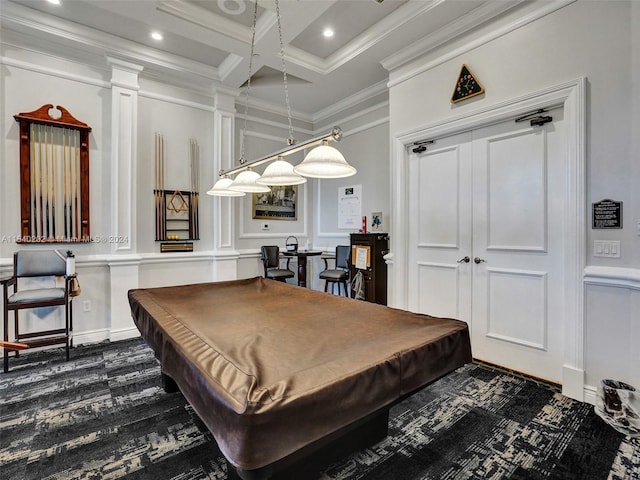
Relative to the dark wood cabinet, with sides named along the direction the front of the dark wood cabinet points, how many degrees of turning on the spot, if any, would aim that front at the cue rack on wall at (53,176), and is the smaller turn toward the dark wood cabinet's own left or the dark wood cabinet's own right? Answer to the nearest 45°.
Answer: approximately 45° to the dark wood cabinet's own right

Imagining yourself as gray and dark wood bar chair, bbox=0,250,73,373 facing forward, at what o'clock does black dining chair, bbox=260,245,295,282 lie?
black dining chair, bbox=260,245,295,282 is roughly at 9 o'clock from gray and dark wood bar chair, bbox=0,250,73,373.

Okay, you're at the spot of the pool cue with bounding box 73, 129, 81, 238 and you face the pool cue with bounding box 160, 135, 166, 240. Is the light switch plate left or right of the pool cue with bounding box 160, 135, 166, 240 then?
right

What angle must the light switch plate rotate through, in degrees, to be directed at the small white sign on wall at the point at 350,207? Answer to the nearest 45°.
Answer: approximately 90° to its right

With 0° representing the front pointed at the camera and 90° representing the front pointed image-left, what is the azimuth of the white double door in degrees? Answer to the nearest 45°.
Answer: approximately 45°

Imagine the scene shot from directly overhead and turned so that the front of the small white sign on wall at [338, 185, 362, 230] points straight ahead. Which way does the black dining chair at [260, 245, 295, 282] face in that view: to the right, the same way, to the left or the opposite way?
to the left

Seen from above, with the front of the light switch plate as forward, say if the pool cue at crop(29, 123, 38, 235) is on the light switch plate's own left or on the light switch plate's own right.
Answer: on the light switch plate's own right

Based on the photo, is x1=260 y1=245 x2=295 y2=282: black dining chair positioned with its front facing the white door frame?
yes

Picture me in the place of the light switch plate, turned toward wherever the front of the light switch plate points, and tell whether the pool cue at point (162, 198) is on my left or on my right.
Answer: on my right

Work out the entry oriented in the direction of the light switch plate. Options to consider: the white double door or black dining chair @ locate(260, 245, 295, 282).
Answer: the black dining chair
